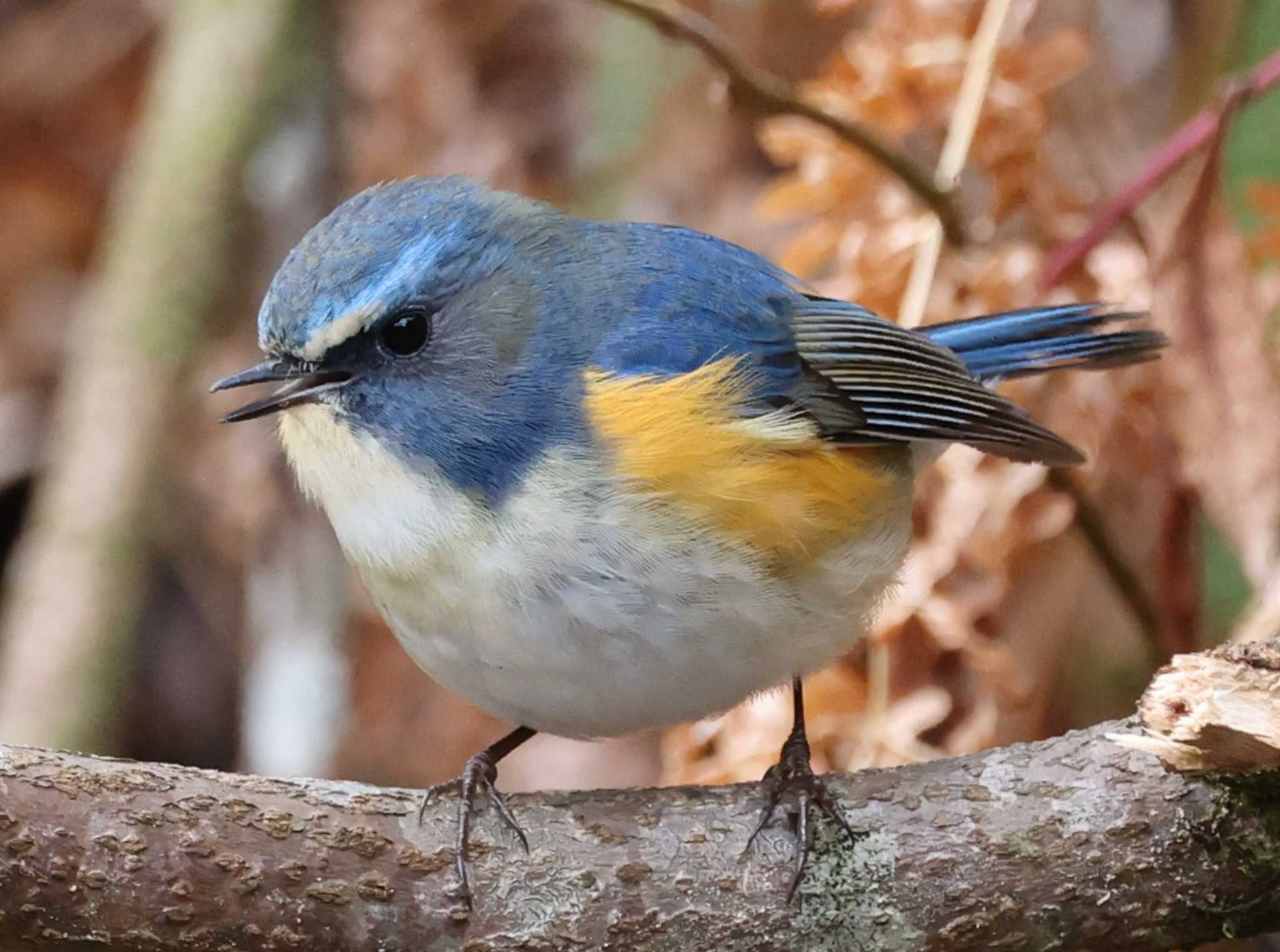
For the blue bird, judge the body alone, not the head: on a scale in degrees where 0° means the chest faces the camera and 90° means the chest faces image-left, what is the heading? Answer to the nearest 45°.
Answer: approximately 45°

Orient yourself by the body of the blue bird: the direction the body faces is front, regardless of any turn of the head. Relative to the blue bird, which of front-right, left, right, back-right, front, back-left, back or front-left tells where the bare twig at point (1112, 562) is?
back

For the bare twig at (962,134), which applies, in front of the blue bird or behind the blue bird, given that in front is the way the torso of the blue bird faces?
behind

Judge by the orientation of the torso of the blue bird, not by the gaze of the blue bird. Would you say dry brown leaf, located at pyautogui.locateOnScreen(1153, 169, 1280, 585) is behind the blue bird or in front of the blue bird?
behind

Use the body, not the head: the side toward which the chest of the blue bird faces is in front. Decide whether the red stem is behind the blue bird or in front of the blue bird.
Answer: behind
